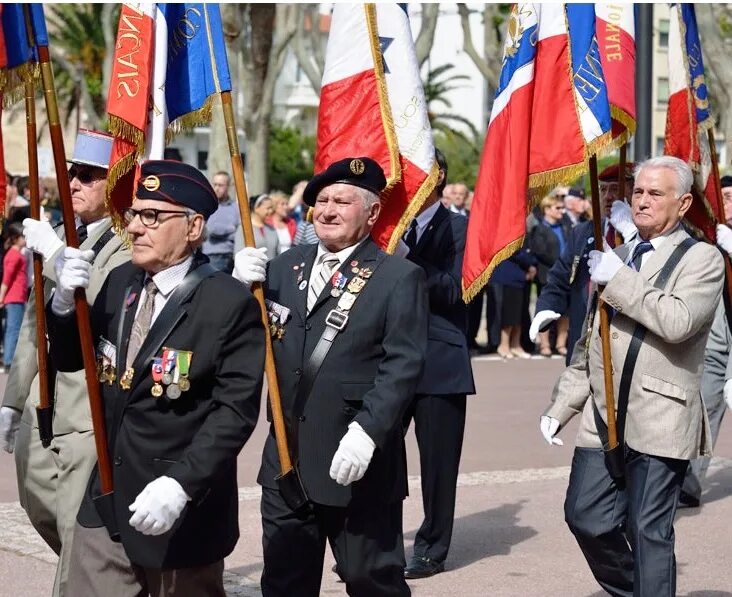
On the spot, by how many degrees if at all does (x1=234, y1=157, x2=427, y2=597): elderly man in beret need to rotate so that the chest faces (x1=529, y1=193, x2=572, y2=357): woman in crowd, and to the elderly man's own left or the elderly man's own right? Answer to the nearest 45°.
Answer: approximately 135° to the elderly man's own right

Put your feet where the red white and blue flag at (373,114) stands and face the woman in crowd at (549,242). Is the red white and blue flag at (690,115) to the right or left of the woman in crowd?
right

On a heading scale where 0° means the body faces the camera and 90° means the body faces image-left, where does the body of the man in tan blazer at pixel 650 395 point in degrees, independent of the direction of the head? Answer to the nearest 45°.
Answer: approximately 45°

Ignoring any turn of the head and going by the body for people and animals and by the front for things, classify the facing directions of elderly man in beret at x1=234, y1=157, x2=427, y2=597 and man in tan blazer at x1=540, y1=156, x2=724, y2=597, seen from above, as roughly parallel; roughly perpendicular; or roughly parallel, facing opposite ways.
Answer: roughly parallel

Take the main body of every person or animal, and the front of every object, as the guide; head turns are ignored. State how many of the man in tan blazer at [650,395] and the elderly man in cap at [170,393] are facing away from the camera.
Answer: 0

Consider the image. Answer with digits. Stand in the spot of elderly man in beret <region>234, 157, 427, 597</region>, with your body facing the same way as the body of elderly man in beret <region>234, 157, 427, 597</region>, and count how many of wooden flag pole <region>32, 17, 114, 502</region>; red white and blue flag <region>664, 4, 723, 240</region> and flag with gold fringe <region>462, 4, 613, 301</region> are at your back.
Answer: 2

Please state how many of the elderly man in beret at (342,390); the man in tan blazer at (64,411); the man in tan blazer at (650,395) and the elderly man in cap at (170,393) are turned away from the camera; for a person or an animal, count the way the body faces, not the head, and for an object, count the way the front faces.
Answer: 0

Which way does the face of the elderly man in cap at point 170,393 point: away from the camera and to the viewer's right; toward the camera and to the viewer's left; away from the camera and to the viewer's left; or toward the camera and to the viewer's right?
toward the camera and to the viewer's left

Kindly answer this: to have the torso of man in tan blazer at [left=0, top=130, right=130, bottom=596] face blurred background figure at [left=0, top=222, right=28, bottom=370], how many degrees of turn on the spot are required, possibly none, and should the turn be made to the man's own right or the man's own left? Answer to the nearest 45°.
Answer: approximately 135° to the man's own right

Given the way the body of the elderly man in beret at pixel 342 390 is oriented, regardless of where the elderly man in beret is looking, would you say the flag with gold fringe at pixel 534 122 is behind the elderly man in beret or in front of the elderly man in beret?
behind

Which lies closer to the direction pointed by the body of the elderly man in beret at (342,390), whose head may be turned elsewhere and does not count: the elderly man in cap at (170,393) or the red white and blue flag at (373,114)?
the elderly man in cap

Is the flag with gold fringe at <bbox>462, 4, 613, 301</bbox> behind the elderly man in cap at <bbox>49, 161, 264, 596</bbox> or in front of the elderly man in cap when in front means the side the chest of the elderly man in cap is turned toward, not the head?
behind

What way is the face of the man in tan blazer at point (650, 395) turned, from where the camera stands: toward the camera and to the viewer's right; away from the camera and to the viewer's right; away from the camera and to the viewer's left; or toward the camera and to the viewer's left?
toward the camera and to the viewer's left

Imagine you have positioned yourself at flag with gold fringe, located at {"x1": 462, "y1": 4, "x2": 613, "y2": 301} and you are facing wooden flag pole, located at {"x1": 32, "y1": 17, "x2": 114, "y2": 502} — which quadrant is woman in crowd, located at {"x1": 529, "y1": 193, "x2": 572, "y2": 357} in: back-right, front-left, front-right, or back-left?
back-right

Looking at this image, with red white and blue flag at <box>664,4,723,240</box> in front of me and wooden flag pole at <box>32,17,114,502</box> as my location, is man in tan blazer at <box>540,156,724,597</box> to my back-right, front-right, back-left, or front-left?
front-right
